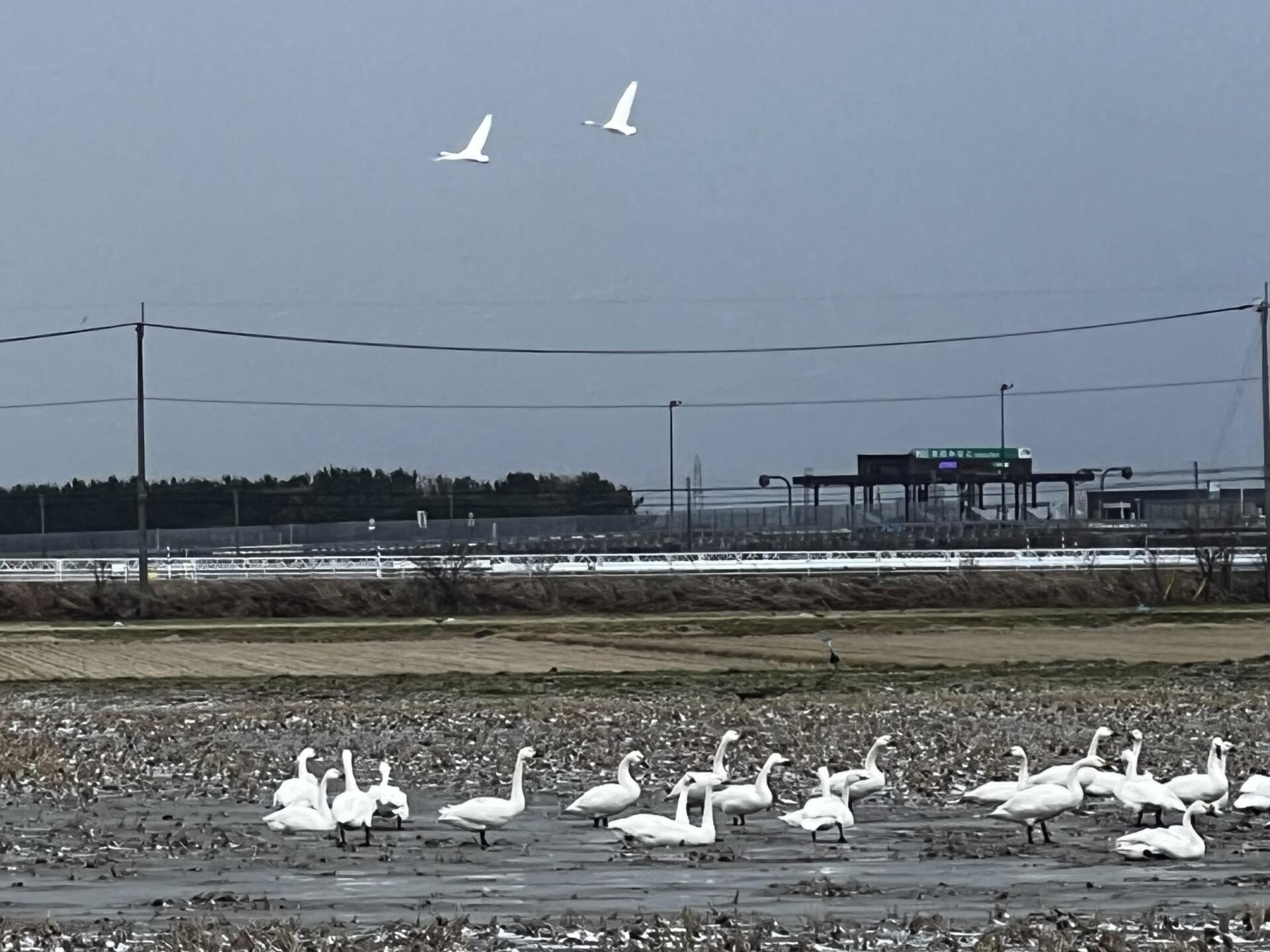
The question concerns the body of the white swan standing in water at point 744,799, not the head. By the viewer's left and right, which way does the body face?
facing to the right of the viewer

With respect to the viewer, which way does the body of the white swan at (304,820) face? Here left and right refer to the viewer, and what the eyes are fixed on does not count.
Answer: facing to the right of the viewer

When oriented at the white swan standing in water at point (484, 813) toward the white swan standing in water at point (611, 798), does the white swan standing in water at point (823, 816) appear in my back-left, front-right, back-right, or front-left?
front-right

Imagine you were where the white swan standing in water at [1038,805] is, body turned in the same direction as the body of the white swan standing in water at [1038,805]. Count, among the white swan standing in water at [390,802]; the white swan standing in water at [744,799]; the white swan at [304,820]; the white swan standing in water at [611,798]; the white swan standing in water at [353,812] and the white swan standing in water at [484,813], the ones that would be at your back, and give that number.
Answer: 6

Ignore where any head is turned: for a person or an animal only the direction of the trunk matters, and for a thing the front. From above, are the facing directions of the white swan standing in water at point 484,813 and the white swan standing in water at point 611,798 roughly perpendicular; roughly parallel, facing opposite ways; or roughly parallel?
roughly parallel

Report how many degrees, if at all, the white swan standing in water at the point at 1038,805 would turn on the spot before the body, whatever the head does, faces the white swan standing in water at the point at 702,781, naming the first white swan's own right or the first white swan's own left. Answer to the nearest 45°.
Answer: approximately 180°

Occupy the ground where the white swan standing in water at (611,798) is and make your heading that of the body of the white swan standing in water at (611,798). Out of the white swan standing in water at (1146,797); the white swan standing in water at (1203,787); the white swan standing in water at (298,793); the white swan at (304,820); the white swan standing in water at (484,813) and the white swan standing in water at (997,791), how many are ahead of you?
3

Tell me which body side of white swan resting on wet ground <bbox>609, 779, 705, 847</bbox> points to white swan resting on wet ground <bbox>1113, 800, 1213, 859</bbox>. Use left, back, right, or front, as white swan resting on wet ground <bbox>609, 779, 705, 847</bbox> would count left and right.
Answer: front

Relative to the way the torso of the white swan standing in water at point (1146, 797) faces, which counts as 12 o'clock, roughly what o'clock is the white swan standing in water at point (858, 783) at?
the white swan standing in water at point (858, 783) is roughly at 12 o'clock from the white swan standing in water at point (1146, 797).

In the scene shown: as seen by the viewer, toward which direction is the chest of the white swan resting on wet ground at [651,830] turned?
to the viewer's right

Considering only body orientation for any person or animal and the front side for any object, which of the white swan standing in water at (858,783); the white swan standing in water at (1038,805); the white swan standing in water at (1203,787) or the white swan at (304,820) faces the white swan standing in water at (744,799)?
the white swan at (304,820)
